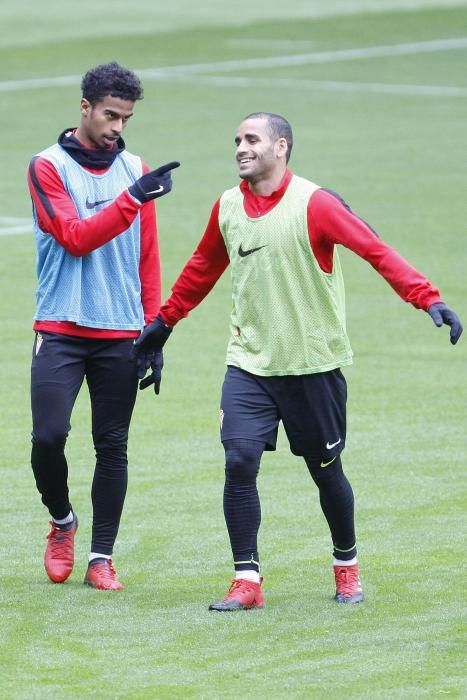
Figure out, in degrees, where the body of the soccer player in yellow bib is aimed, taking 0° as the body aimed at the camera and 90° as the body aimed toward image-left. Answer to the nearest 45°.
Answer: approximately 45°

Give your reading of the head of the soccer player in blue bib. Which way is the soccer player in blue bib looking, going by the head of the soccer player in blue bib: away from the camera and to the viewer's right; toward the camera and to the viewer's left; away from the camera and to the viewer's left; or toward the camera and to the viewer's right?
toward the camera and to the viewer's right
